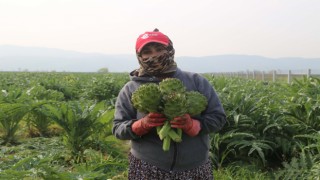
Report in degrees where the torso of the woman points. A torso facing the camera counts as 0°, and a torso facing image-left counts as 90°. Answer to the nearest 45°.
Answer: approximately 0°
